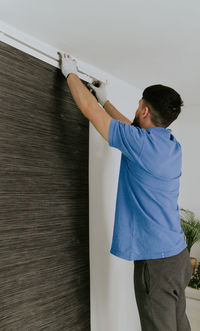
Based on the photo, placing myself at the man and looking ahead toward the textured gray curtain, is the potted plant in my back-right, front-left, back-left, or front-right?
back-right

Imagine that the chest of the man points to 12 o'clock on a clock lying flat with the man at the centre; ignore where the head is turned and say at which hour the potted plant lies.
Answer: The potted plant is roughly at 2 o'clock from the man.

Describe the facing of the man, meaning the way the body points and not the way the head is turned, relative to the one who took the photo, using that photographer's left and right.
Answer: facing away from the viewer and to the left of the viewer

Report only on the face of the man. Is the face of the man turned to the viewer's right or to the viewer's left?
to the viewer's left
